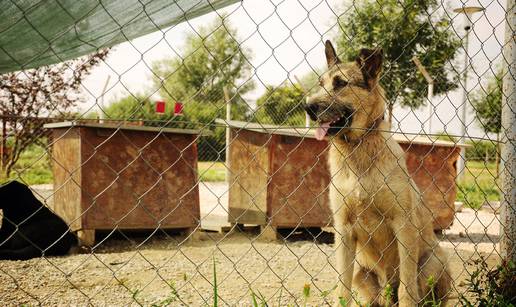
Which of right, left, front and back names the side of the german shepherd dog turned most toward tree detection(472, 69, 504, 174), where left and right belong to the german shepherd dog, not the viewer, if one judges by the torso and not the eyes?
back

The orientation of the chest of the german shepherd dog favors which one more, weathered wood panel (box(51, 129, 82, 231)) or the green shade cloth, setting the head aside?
the green shade cloth

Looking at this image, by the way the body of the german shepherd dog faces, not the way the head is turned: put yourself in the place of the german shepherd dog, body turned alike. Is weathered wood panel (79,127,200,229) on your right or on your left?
on your right

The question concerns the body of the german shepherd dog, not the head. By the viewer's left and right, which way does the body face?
facing the viewer and to the left of the viewer

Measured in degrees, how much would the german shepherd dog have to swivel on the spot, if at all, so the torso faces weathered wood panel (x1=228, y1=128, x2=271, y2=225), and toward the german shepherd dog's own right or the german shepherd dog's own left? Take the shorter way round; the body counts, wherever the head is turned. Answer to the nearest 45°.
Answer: approximately 90° to the german shepherd dog's own right

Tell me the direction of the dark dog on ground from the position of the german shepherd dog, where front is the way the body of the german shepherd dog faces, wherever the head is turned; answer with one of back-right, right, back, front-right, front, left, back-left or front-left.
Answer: front-right

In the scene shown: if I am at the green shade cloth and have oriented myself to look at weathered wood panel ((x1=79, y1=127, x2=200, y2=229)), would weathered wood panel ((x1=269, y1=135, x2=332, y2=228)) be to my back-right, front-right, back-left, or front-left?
front-right

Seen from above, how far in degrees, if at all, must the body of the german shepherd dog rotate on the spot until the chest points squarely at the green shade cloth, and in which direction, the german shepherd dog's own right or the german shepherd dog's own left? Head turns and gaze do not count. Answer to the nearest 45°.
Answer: approximately 90° to the german shepherd dog's own right
